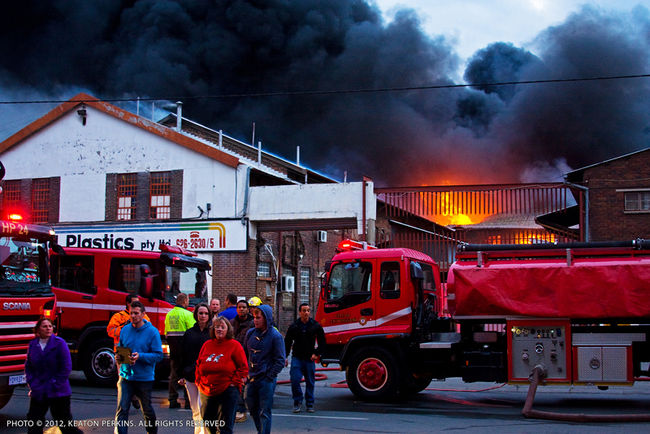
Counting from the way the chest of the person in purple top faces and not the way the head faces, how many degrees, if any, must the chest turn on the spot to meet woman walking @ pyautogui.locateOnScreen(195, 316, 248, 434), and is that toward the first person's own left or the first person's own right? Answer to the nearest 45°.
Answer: approximately 45° to the first person's own left

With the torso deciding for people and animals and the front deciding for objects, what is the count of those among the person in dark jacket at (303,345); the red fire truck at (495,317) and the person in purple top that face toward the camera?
2

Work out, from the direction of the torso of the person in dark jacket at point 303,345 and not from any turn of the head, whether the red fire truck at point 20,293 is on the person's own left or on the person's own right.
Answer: on the person's own right

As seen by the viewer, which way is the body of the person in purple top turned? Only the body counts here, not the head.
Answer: toward the camera

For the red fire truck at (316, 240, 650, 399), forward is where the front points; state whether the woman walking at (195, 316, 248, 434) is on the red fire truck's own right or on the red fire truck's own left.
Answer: on the red fire truck's own left

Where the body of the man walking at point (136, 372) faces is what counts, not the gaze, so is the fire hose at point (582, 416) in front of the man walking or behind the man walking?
behind

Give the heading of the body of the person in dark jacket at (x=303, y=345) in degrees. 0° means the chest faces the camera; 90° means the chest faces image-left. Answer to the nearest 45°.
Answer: approximately 0°

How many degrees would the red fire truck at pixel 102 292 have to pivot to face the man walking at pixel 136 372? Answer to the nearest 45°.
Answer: approximately 45° to its right

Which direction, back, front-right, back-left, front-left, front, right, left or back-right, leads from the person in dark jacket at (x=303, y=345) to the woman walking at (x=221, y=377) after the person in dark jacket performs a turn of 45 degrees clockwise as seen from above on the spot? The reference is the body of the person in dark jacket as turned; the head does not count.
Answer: front-left

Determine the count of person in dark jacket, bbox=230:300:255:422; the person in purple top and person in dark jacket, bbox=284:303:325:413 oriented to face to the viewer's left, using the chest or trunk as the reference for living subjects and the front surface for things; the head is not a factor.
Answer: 0

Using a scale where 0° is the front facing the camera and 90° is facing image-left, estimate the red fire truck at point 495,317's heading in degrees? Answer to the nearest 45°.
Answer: approximately 90°

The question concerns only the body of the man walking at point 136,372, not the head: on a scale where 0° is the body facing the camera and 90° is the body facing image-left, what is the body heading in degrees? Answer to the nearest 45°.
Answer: approximately 45°

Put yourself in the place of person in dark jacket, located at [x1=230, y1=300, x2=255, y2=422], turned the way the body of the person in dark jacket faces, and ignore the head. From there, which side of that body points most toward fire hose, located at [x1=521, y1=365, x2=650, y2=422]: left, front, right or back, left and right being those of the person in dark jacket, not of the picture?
left

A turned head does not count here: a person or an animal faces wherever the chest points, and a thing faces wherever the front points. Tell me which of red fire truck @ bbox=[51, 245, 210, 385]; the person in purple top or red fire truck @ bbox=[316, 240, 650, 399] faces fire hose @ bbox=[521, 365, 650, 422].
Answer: red fire truck @ bbox=[51, 245, 210, 385]

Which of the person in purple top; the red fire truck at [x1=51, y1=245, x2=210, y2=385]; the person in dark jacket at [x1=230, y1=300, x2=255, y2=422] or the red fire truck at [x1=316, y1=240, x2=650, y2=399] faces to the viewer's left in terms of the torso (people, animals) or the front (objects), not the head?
the red fire truck at [x1=316, y1=240, x2=650, y2=399]
